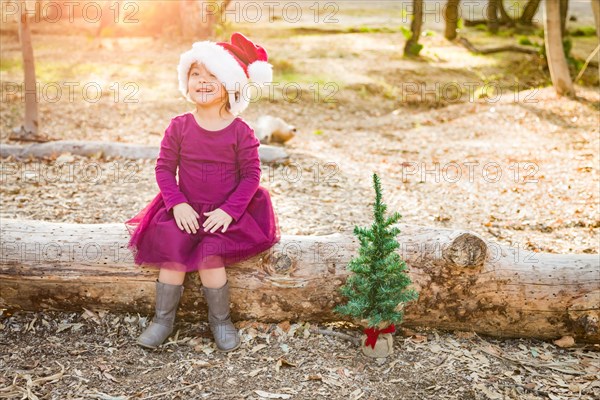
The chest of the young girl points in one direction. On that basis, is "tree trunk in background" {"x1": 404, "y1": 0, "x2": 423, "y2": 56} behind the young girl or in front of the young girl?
behind

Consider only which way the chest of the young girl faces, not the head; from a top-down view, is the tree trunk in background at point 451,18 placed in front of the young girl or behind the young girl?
behind

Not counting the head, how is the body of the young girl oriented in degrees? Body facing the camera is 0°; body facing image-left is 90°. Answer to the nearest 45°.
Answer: approximately 0°

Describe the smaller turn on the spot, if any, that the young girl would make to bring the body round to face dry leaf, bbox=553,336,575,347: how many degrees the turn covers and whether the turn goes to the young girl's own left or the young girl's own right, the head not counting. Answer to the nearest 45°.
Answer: approximately 90° to the young girl's own left

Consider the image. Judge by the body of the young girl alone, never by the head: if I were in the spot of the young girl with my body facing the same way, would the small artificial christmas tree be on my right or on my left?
on my left

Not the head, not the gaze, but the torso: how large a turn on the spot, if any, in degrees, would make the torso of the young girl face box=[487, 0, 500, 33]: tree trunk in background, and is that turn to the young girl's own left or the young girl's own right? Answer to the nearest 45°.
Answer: approximately 135° to the young girl's own left

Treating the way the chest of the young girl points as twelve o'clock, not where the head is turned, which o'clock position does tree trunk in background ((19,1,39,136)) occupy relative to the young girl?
The tree trunk in background is roughly at 5 o'clock from the young girl.

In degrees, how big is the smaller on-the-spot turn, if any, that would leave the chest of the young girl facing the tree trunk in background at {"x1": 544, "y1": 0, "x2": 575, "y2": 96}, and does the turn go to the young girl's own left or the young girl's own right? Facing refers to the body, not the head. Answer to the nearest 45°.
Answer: approximately 135° to the young girl's own left

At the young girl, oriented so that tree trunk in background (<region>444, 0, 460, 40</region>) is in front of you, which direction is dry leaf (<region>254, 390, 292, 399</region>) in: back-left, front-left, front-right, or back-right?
back-right
